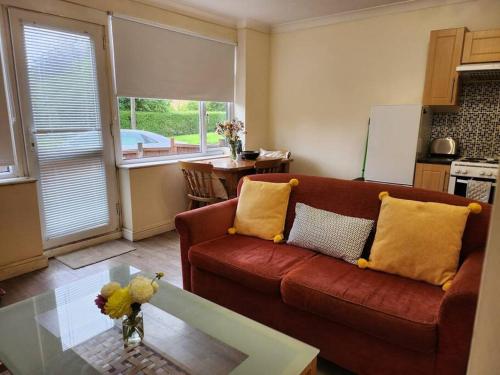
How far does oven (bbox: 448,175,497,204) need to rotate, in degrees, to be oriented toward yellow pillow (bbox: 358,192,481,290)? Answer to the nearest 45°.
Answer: approximately 45° to its left

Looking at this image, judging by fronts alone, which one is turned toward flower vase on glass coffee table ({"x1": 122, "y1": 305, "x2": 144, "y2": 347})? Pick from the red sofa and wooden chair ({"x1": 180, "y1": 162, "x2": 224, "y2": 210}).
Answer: the red sofa

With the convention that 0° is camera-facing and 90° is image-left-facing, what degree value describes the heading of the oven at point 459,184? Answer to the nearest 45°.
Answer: approximately 45°

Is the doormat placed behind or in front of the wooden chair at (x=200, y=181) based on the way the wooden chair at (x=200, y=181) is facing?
behind

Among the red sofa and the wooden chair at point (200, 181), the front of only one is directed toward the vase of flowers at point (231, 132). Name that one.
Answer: the wooden chair

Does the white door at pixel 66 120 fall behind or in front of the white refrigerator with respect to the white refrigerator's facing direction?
in front

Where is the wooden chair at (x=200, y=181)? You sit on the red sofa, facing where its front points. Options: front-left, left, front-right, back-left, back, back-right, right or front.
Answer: right

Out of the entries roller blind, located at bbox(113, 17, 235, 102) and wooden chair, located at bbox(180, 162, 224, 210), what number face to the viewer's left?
0

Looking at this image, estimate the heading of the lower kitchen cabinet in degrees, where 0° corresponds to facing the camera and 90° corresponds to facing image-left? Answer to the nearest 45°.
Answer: approximately 45°

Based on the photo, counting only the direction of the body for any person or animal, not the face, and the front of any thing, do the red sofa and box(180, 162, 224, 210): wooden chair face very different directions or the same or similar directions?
very different directions

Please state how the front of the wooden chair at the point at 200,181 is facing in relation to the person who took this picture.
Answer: facing away from the viewer and to the right of the viewer

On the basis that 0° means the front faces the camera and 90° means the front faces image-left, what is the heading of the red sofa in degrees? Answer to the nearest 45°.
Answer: approximately 45°

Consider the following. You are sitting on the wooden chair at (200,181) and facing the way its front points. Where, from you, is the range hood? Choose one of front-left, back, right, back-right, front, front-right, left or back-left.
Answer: front-right

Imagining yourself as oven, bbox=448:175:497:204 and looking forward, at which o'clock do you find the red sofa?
The red sofa is roughly at 1 o'clock from the oven.
